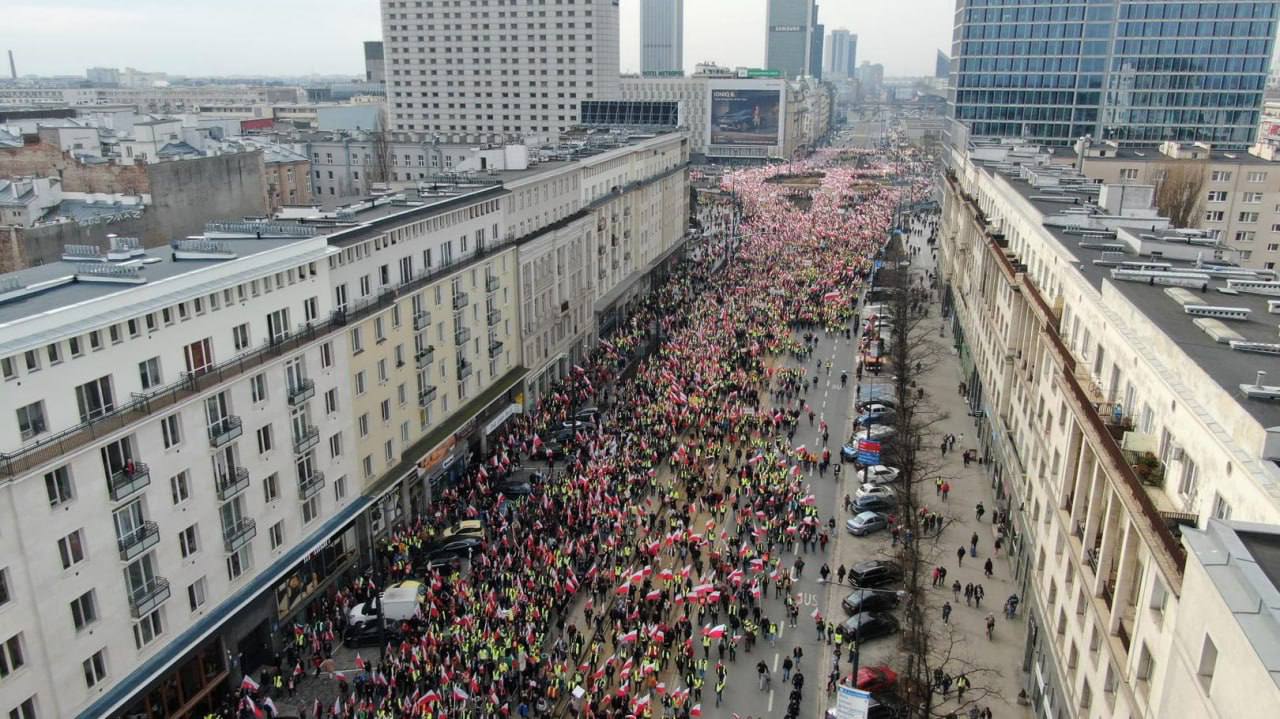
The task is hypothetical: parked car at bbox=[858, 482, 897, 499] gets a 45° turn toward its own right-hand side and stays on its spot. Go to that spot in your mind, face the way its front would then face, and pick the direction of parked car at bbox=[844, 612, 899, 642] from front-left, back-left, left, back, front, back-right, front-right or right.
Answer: front-right

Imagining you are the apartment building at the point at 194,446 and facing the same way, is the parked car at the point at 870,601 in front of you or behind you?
in front

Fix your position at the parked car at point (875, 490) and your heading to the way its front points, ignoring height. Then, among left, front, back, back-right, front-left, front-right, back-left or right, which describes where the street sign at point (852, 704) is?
right

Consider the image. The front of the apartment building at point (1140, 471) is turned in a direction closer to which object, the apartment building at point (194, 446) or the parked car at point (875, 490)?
the apartment building

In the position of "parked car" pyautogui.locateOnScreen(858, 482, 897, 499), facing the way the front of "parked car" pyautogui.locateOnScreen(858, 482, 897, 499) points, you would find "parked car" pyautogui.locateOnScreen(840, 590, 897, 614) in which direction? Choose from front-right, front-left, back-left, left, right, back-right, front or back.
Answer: right

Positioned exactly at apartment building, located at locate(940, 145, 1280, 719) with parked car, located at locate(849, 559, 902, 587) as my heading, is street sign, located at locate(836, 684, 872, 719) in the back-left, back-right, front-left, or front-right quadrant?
front-left

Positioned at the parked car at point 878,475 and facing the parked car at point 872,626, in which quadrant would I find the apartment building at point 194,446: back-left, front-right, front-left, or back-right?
front-right

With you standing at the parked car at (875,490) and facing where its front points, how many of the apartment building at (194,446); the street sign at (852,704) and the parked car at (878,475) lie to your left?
1

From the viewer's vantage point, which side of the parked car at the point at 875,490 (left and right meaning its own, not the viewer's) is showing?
right

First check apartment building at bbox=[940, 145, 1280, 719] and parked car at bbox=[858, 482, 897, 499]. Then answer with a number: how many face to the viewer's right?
1

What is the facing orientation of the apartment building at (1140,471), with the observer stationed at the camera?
facing the viewer and to the left of the viewer

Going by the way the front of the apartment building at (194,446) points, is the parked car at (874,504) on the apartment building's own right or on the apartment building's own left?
on the apartment building's own left

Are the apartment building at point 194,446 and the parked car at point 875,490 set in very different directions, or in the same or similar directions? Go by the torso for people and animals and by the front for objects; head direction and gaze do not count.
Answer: same or similar directions

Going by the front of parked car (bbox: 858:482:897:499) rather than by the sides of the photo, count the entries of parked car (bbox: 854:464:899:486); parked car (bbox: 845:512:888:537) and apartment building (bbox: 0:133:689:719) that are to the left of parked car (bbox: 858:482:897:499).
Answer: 1

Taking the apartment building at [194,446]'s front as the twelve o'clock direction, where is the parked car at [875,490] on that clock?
The parked car is roughly at 10 o'clock from the apartment building.
